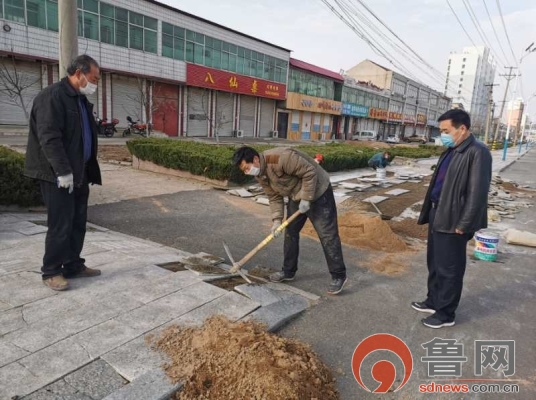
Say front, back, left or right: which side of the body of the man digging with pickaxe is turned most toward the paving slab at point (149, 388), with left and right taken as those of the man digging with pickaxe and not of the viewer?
left

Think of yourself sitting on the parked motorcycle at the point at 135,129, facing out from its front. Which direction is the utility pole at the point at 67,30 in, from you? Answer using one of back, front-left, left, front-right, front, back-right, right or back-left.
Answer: left

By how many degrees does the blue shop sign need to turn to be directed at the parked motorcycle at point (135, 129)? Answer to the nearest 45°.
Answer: approximately 45° to its right

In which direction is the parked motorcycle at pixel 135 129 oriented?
to the viewer's left

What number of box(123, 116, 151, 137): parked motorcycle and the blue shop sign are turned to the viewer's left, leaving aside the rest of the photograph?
1

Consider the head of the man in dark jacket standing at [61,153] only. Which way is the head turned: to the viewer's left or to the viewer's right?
to the viewer's right

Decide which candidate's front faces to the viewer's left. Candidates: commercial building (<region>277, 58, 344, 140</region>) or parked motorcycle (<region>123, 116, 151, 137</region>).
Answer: the parked motorcycle

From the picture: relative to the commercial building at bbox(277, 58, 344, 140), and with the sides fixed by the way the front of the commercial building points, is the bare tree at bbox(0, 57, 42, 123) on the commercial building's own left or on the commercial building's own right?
on the commercial building's own right

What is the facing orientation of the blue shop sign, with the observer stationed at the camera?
facing the viewer and to the right of the viewer

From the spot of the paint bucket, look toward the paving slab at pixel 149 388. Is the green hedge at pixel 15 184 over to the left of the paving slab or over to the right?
right

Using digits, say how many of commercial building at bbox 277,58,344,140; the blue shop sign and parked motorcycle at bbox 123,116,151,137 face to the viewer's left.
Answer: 1

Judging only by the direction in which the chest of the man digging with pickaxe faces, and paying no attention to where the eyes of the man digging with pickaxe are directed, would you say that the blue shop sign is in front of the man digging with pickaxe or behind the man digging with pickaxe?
behind

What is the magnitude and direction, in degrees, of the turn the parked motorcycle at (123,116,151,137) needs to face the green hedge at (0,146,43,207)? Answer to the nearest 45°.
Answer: approximately 90° to its left

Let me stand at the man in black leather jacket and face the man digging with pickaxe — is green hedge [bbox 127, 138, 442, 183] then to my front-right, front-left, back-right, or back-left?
front-right

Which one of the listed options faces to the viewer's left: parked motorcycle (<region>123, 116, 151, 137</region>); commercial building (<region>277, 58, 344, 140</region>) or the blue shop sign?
the parked motorcycle
